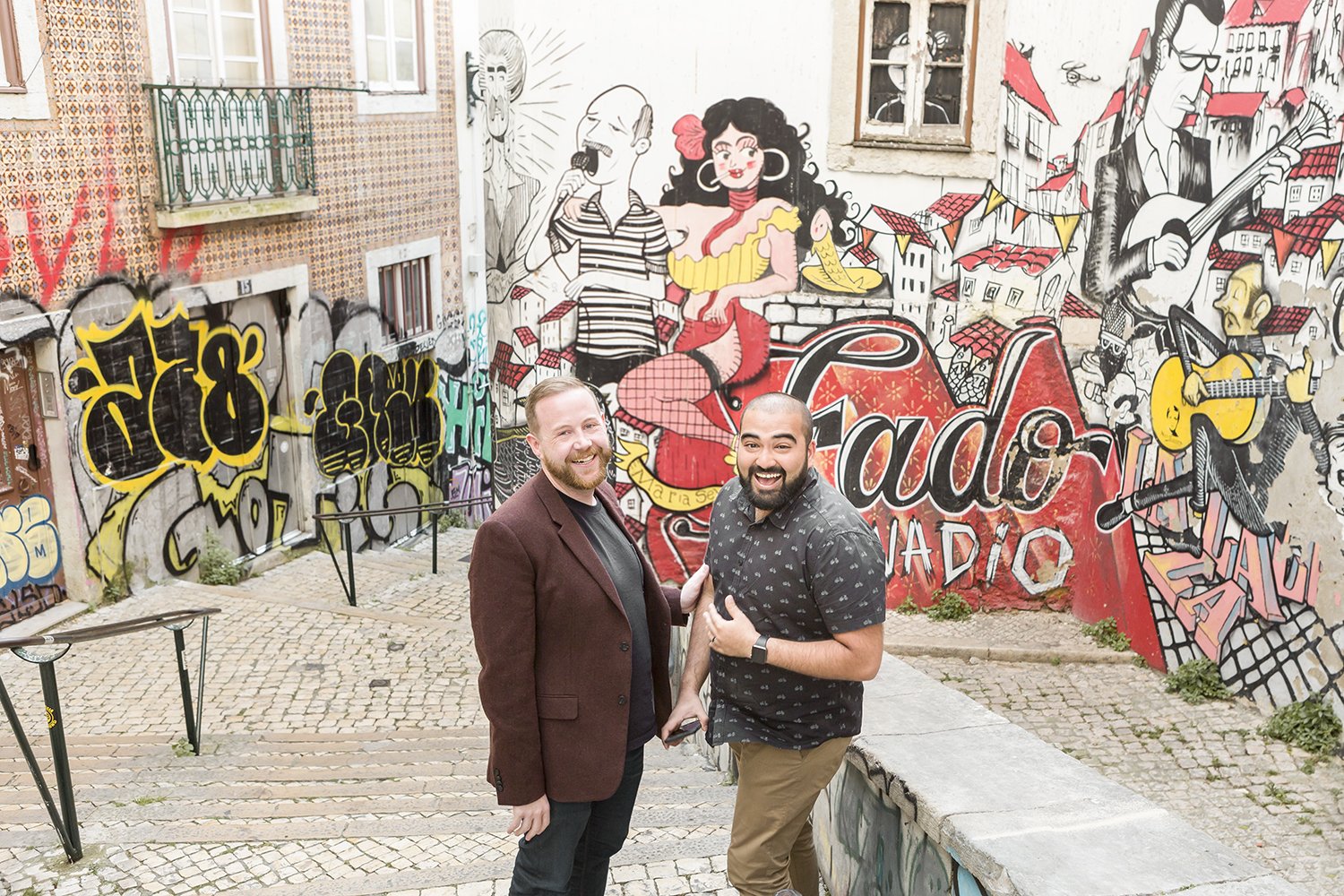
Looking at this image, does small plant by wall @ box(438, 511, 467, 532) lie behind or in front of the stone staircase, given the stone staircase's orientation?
behind

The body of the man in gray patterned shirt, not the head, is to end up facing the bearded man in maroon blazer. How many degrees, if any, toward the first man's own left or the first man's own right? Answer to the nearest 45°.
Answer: approximately 45° to the first man's own right

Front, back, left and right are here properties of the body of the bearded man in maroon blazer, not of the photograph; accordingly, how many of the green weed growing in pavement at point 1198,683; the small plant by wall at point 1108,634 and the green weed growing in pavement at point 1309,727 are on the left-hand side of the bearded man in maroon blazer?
3

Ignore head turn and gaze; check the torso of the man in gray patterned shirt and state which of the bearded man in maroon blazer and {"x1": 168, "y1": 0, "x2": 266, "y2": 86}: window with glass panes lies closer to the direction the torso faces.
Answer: the bearded man in maroon blazer

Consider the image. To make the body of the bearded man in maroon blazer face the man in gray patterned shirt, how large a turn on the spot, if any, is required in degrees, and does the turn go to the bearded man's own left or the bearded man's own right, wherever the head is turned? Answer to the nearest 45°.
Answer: approximately 45° to the bearded man's own left

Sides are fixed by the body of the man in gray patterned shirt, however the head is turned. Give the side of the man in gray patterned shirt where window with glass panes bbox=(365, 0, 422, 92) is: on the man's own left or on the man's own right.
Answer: on the man's own right

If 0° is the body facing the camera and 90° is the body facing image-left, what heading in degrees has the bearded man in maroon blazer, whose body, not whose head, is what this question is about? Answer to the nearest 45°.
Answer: approximately 315°

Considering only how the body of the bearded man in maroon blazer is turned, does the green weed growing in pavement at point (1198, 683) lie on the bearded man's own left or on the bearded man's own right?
on the bearded man's own left

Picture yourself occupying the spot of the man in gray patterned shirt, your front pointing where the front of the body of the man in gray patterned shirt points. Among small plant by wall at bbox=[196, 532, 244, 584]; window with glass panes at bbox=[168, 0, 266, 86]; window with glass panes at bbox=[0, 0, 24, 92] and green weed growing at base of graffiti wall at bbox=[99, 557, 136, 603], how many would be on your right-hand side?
4

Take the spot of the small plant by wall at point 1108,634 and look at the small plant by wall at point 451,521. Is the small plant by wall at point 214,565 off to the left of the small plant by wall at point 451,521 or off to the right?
left

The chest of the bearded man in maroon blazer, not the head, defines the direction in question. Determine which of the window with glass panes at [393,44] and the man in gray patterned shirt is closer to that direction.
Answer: the man in gray patterned shirt

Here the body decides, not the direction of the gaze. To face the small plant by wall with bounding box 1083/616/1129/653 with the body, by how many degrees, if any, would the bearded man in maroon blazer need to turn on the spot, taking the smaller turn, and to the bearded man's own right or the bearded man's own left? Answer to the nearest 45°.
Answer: approximately 90° to the bearded man's own left

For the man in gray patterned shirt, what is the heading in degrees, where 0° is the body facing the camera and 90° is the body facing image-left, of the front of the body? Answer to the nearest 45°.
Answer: approximately 45°
